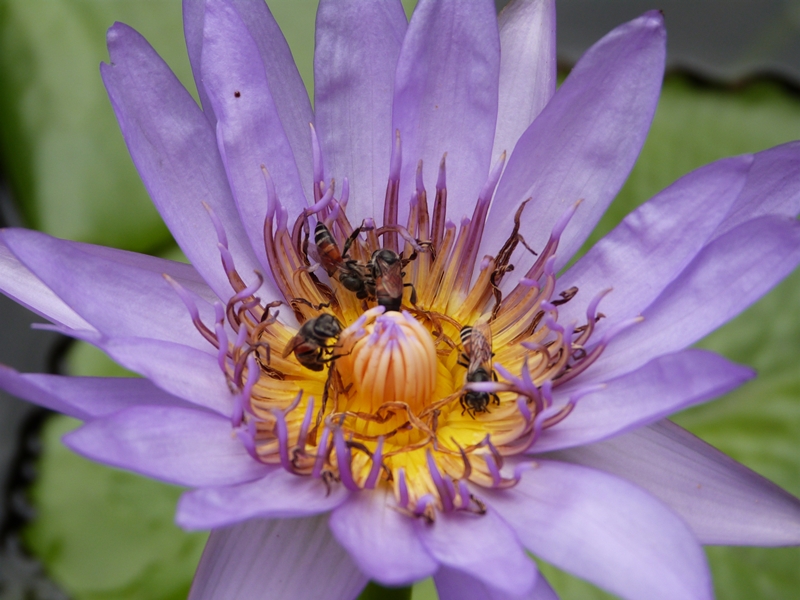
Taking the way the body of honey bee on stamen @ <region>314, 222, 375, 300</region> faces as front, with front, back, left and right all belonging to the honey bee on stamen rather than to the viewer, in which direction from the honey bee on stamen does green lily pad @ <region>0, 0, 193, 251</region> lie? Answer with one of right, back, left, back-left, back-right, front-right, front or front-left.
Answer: back

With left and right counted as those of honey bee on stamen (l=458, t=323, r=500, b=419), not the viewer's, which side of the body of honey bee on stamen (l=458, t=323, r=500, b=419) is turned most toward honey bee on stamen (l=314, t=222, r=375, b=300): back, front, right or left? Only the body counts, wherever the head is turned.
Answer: right

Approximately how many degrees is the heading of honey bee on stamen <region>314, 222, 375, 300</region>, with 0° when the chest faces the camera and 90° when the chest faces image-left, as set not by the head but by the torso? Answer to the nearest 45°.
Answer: approximately 315°

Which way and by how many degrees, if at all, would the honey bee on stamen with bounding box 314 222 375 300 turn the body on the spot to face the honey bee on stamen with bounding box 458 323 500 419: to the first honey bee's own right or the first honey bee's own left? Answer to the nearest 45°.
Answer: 0° — it already faces it

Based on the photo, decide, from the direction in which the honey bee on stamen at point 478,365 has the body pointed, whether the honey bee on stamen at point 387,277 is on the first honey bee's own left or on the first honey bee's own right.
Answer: on the first honey bee's own right

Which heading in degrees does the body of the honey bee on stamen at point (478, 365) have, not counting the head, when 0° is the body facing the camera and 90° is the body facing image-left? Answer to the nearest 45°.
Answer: approximately 0°
